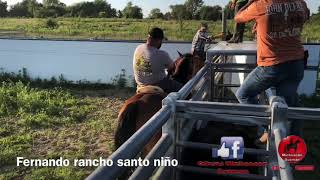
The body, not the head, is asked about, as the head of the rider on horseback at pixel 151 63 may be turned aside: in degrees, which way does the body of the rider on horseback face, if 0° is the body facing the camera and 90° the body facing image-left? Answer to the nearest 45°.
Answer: approximately 225°

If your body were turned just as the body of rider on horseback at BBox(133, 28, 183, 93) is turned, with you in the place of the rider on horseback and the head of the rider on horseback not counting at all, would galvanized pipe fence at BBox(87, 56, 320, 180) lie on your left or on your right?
on your right

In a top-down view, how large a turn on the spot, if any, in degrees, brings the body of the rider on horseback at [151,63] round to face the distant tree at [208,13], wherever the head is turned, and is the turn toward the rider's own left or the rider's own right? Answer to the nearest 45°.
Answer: approximately 45° to the rider's own left

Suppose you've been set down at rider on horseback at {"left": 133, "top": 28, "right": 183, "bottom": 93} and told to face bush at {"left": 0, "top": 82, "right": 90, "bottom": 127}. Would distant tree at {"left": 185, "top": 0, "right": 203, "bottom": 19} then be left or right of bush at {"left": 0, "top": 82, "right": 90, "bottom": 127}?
right

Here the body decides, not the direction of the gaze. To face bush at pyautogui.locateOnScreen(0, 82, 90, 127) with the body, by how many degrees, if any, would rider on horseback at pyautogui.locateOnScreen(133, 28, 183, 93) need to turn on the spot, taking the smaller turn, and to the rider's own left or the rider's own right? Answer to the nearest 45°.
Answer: approximately 90° to the rider's own left

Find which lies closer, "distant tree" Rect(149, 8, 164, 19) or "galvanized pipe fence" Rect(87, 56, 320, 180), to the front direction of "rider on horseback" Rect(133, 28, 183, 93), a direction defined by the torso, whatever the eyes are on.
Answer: the distant tree
